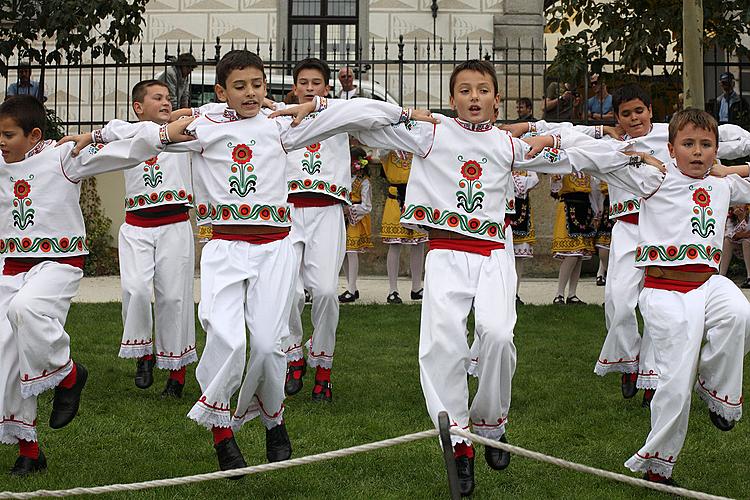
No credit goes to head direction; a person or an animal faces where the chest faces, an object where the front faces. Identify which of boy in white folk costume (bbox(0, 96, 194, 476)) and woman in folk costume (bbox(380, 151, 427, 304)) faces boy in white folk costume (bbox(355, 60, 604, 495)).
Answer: the woman in folk costume

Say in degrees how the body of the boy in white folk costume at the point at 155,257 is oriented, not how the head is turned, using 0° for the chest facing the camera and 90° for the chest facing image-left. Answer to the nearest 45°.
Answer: approximately 0°

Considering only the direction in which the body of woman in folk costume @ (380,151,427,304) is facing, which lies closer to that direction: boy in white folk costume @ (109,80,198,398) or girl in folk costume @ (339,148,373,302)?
the boy in white folk costume

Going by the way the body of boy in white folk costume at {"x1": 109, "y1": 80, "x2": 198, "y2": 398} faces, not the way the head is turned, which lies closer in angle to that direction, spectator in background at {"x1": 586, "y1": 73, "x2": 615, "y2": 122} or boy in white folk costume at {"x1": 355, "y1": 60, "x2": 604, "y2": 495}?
the boy in white folk costume

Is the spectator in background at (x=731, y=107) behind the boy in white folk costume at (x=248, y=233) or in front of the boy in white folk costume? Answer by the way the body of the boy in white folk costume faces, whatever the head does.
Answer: behind

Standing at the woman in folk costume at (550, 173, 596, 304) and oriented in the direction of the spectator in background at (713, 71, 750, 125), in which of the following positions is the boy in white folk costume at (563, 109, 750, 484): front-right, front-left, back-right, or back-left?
back-right

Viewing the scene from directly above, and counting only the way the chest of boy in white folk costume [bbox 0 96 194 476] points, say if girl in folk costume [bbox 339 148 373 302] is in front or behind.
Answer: behind

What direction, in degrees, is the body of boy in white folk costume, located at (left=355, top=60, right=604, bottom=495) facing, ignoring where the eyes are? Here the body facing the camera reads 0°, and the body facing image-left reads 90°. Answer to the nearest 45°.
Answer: approximately 0°

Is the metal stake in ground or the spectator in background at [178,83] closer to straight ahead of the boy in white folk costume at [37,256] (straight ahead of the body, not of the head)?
the metal stake in ground

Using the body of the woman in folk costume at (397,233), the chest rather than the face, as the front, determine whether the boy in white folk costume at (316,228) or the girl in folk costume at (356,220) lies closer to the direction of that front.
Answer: the boy in white folk costume

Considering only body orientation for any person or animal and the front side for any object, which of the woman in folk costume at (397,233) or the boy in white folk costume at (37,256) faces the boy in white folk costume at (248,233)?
the woman in folk costume

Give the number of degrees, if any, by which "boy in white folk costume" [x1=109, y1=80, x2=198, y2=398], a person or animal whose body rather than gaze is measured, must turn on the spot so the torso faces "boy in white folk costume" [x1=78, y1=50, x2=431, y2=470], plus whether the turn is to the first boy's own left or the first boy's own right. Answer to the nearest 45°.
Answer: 0° — they already face them
